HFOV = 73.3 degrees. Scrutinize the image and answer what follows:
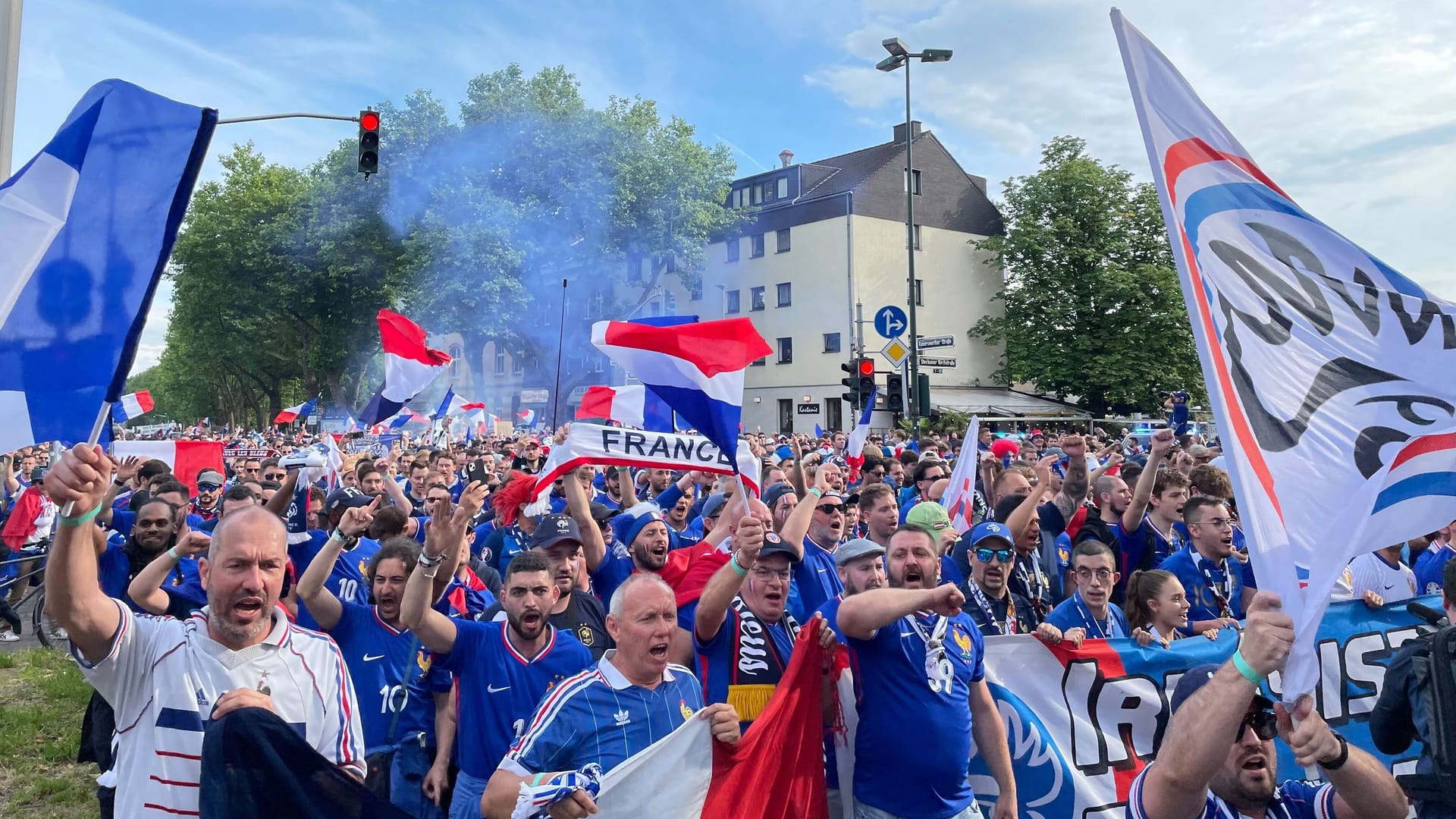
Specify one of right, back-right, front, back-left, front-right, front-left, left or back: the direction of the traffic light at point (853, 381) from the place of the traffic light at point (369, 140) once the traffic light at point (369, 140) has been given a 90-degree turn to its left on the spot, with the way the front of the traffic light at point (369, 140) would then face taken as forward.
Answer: front

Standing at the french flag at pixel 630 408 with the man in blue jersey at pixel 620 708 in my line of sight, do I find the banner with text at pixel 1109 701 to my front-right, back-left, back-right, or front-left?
front-left

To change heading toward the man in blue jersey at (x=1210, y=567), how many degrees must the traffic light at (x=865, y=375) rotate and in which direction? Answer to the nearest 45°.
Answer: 0° — it already faces them

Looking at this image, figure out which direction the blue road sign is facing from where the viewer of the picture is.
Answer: facing the viewer

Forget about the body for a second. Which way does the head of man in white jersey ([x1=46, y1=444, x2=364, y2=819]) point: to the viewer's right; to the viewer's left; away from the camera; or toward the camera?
toward the camera

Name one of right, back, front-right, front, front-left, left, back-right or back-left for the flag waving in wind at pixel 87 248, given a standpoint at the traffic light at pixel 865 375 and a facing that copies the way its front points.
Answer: front

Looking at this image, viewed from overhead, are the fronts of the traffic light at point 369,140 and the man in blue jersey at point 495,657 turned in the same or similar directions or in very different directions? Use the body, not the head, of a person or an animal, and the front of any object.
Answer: same or similar directions

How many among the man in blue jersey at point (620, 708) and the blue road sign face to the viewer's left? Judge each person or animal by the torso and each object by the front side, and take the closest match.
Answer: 0

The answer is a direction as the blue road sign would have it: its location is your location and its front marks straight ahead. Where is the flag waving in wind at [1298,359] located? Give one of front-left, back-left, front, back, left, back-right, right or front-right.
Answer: front

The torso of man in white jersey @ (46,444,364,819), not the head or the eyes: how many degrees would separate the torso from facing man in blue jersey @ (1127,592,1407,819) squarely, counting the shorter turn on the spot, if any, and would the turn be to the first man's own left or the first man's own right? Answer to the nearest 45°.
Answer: approximately 45° to the first man's own left

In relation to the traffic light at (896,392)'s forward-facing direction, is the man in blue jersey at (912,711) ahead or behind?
ahead

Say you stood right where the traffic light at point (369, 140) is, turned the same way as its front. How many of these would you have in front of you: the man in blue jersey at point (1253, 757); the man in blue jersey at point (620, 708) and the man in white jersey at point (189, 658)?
3

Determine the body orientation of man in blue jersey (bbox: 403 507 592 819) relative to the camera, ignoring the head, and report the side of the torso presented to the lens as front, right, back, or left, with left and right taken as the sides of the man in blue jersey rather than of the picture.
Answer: front

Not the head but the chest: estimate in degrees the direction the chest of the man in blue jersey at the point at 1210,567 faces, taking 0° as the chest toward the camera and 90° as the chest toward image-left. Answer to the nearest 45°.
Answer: approximately 315°
